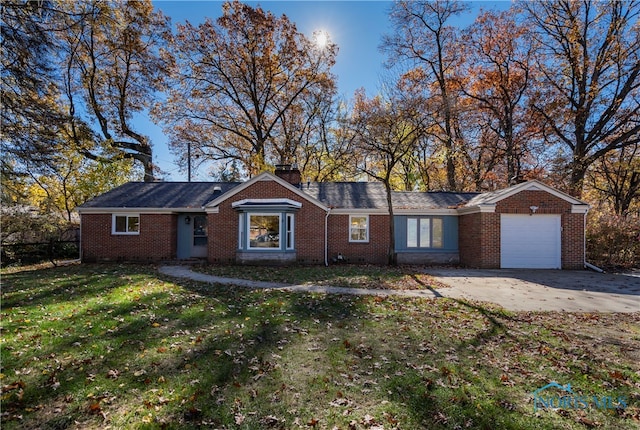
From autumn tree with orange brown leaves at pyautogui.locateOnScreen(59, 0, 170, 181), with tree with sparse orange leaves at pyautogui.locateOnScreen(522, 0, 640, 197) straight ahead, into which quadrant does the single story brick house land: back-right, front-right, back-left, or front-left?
front-right

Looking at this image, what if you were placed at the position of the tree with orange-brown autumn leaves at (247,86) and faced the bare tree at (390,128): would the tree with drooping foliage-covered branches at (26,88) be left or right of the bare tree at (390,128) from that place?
right

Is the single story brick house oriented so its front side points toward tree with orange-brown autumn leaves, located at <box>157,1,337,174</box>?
no

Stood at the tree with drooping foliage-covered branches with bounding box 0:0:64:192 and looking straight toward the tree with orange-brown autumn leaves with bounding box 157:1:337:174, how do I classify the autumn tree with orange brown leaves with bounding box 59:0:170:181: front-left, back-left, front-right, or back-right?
front-left

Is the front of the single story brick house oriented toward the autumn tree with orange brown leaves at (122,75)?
no

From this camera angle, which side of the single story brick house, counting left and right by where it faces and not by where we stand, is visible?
front

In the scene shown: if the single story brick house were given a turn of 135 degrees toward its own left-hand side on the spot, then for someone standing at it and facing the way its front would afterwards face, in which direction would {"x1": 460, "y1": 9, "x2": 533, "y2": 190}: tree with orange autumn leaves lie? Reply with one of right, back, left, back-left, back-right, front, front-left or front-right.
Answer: front

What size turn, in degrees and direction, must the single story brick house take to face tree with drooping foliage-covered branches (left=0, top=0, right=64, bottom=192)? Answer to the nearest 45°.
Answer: approximately 45° to its right

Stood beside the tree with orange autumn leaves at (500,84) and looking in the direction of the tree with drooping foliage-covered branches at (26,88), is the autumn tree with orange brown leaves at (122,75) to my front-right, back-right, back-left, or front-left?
front-right

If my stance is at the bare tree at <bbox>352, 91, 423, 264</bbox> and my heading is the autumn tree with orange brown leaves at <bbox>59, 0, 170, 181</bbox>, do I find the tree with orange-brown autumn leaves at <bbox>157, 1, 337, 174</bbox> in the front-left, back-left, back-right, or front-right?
front-right

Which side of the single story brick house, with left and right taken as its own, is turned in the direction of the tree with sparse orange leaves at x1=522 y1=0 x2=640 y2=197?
left

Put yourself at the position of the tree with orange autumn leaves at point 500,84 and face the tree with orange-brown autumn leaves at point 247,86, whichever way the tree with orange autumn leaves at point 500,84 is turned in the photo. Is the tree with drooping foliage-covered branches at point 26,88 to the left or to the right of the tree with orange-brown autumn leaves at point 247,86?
left
